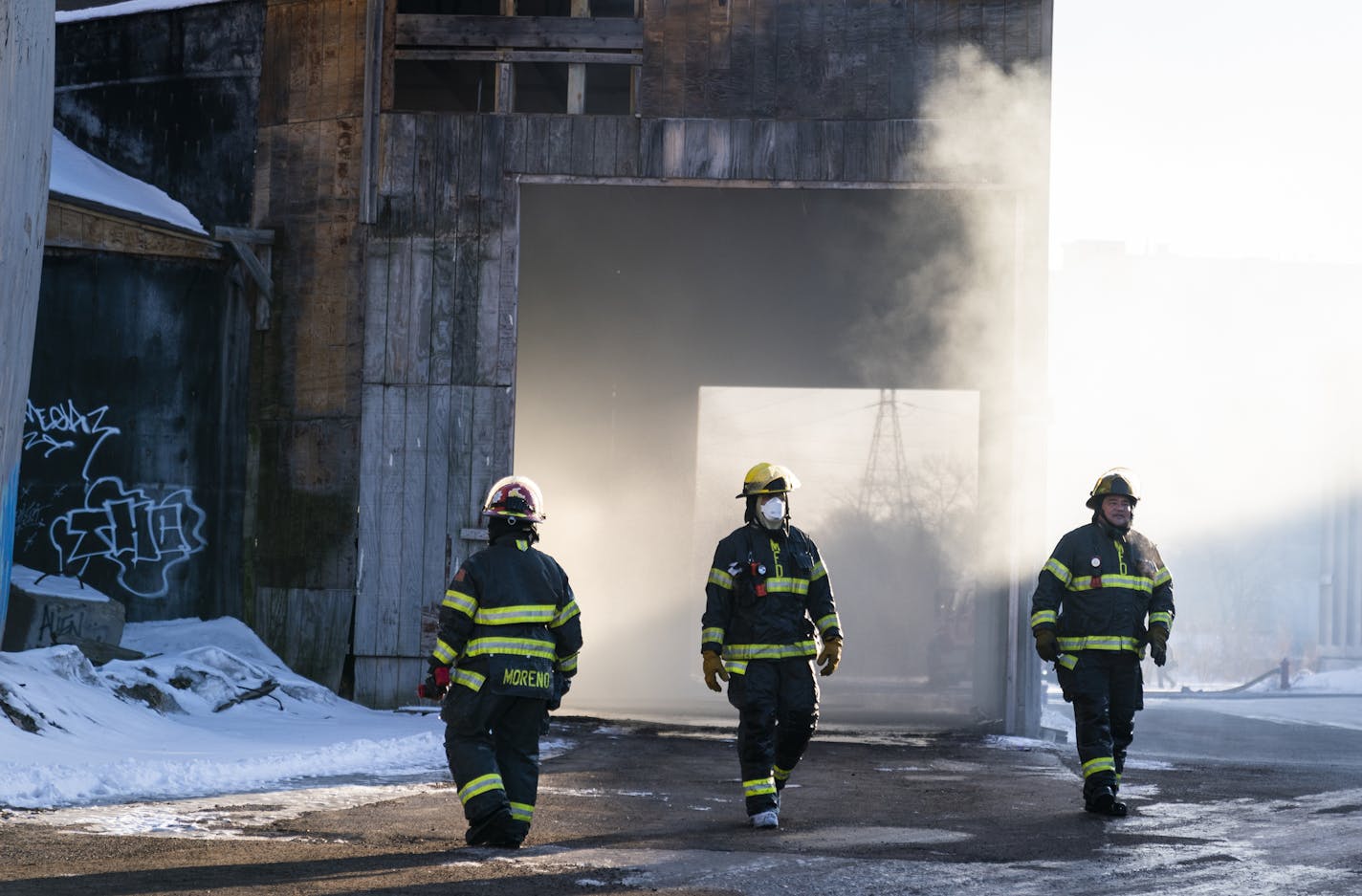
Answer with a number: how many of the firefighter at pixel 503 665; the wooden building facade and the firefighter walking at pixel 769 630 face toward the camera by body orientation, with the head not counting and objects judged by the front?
2

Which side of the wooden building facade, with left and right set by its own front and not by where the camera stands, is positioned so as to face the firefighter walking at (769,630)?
front

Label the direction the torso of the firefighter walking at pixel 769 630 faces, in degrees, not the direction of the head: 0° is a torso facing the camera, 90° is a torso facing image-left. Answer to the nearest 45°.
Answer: approximately 0°

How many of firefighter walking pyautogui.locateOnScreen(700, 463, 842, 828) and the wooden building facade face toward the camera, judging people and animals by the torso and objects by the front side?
2

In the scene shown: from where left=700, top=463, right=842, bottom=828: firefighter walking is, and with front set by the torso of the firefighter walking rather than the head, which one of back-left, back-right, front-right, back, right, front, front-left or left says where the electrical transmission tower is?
back

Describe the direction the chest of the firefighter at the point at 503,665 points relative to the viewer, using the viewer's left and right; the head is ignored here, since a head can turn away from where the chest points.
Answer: facing away from the viewer and to the left of the viewer

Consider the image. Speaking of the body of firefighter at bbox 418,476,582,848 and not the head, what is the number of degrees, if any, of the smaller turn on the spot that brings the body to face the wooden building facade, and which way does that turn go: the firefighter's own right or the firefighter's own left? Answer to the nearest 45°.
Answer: approximately 45° to the firefighter's own right

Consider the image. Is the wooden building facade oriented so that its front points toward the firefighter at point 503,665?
yes

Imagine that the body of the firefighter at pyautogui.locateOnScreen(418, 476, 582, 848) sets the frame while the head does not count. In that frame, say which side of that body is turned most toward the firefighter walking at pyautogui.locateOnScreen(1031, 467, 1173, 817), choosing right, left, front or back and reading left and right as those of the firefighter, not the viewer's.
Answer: right
